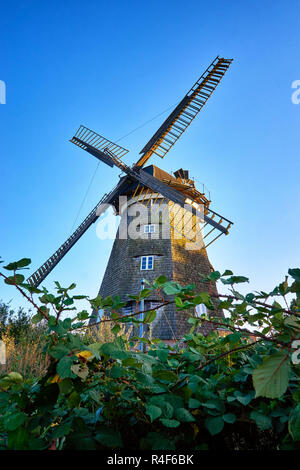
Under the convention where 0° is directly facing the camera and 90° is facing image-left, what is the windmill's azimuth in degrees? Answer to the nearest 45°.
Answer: approximately 45°
